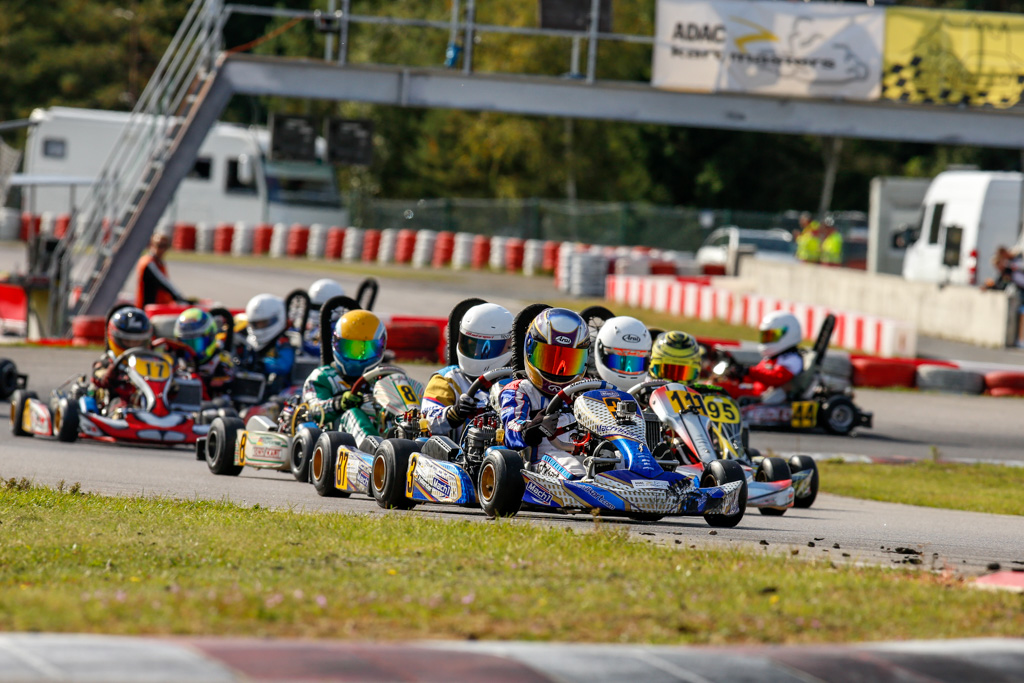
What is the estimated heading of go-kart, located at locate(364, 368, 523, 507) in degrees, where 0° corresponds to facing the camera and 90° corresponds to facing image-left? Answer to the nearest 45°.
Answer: approximately 315°

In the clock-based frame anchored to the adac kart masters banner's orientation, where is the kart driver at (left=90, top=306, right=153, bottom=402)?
The kart driver is roughly at 1 o'clock from the adac kart masters banner.

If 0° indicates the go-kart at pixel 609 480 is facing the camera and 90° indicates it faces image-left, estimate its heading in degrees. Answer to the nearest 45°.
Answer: approximately 315°

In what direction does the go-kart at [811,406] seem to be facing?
to the viewer's left

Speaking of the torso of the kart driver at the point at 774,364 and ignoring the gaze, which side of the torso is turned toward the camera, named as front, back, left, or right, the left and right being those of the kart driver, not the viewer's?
left

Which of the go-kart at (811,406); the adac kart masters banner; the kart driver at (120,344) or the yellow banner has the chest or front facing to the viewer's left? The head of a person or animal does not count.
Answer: the go-kart

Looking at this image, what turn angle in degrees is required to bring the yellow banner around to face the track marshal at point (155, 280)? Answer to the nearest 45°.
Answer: approximately 45° to its right

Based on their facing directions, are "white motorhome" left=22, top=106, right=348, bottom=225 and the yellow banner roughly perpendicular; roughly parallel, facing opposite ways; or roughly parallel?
roughly perpendicular

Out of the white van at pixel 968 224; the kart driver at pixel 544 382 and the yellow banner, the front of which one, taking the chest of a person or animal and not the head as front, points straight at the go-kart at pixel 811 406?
the yellow banner
